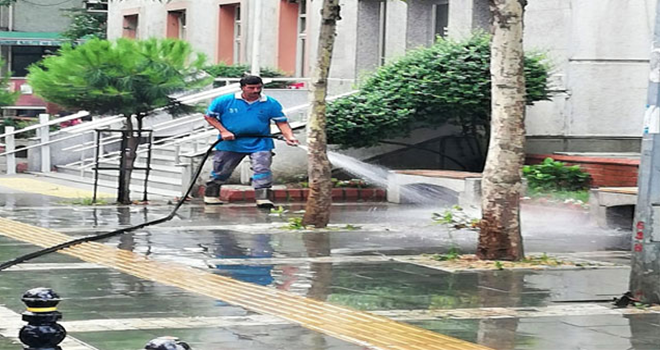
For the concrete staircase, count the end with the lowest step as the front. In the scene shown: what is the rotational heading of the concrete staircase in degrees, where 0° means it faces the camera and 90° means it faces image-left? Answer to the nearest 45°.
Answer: approximately 45°

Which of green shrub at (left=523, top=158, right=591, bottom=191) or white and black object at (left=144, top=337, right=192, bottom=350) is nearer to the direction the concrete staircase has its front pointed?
the white and black object

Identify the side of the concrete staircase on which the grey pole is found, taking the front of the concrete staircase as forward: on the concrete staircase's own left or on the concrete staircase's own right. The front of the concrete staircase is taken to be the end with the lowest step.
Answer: on the concrete staircase's own left

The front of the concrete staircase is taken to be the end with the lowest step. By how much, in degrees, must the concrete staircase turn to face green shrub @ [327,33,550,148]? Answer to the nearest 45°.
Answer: approximately 90° to its left

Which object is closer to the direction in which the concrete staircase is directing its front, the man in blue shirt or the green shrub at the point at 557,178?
the man in blue shirt

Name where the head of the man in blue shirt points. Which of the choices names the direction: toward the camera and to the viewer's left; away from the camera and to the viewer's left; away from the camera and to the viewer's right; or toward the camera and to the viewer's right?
toward the camera and to the viewer's right

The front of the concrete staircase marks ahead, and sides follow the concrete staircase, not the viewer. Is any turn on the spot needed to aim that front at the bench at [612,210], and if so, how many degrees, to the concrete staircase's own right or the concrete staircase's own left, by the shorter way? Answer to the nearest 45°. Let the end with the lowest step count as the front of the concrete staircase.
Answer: approximately 90° to the concrete staircase's own left

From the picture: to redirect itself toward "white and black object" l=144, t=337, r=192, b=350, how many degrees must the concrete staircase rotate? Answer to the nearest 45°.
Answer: approximately 45° to its left

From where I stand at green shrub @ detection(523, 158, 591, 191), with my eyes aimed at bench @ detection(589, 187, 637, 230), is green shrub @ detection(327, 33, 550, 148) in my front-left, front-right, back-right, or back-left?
back-right

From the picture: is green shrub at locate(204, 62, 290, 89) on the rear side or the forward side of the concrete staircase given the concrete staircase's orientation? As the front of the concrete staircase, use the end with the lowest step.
on the rear side
